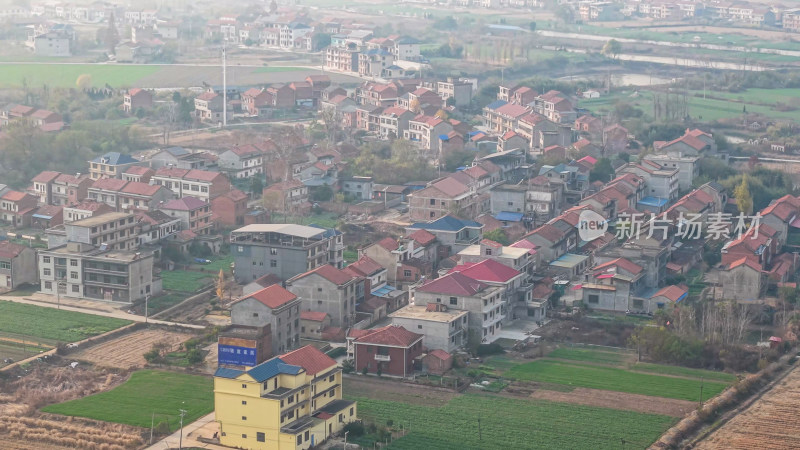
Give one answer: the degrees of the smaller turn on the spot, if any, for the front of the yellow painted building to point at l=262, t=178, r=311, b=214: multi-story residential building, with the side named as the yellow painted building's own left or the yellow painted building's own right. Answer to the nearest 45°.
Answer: approximately 135° to the yellow painted building's own left

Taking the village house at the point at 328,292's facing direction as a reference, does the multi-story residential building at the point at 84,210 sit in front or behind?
behind

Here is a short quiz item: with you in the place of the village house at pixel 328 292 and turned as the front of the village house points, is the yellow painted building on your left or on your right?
on your right

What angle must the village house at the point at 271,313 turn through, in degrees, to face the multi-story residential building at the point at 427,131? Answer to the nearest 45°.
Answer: approximately 135° to its left

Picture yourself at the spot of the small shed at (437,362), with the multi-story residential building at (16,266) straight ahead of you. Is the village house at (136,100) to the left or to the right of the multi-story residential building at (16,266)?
right

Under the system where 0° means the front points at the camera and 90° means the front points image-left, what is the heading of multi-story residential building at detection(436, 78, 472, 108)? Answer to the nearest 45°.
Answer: approximately 45°

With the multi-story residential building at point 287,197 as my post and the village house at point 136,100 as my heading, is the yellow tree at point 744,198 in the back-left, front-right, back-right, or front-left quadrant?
back-right

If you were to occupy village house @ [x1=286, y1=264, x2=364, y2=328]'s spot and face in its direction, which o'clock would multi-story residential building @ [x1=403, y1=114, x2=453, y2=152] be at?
The multi-story residential building is roughly at 8 o'clock from the village house.

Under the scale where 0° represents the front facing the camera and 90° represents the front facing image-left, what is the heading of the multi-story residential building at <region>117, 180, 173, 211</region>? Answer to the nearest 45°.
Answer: approximately 45°

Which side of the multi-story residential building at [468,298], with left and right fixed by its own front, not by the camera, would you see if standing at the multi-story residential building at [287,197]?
back

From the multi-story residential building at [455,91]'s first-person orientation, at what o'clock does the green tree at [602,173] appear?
The green tree is roughly at 10 o'clock from the multi-story residential building.

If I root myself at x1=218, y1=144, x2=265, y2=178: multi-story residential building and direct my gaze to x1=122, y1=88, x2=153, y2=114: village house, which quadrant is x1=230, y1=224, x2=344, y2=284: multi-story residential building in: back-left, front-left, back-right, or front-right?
back-left

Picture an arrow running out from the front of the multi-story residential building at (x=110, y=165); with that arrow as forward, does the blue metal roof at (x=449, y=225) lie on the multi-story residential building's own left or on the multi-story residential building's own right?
on the multi-story residential building's own left

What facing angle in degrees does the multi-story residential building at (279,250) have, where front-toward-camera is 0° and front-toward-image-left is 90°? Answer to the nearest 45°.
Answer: approximately 315°
